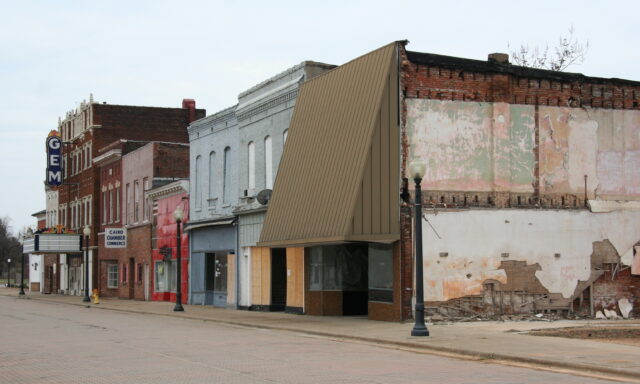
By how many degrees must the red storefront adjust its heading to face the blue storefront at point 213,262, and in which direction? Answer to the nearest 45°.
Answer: approximately 45° to its left

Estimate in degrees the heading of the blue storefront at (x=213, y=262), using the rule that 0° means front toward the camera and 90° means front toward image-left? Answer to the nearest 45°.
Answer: approximately 45°

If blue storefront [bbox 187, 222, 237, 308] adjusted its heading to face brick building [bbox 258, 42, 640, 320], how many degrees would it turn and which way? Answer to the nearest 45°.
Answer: approximately 90° to its left

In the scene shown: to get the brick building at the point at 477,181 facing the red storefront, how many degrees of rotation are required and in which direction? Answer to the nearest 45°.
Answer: approximately 90° to its right

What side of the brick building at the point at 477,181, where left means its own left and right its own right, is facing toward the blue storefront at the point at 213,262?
right

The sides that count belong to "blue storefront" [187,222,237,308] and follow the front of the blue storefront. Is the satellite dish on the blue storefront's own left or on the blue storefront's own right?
on the blue storefront's own left

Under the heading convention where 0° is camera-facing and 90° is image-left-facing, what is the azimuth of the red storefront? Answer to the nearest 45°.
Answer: approximately 45°

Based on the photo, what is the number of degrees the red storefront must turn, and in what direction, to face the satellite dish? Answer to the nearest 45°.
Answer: approximately 45° to its left
